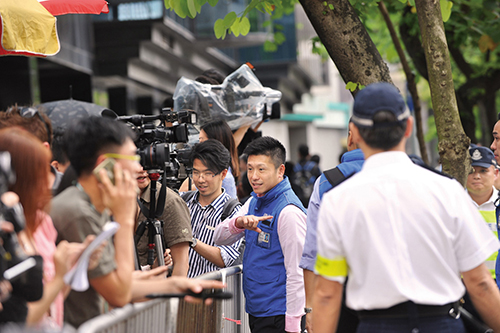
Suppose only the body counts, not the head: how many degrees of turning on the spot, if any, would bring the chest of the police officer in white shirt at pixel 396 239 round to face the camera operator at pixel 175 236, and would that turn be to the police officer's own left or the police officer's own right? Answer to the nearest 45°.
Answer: approximately 45° to the police officer's own left

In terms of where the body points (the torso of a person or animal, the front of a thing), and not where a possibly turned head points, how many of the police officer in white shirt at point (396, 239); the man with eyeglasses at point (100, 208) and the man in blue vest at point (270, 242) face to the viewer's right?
1

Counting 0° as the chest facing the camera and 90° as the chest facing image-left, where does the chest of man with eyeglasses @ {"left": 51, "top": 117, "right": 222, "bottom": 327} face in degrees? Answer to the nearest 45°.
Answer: approximately 270°

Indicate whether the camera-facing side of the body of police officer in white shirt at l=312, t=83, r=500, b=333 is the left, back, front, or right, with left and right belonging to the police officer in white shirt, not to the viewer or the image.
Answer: back

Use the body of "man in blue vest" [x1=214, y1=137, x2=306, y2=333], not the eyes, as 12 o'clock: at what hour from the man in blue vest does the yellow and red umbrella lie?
The yellow and red umbrella is roughly at 2 o'clock from the man in blue vest.

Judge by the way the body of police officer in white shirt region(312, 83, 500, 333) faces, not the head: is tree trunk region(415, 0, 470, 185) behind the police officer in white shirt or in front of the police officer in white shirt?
in front

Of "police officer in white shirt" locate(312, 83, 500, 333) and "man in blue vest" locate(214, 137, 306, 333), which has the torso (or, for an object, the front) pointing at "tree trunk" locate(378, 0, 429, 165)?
the police officer in white shirt

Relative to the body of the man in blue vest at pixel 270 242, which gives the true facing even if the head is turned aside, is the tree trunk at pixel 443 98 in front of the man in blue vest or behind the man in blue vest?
behind

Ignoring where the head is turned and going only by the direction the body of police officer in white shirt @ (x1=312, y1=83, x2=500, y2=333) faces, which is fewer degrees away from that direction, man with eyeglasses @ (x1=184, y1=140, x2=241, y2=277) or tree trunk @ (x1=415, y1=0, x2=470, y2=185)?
the tree trunk

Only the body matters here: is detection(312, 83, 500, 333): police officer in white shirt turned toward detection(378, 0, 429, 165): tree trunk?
yes

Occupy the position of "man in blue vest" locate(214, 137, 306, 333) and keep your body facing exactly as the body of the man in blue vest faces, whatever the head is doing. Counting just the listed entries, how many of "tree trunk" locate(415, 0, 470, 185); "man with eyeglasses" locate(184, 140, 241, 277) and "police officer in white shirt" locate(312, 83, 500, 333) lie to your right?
1

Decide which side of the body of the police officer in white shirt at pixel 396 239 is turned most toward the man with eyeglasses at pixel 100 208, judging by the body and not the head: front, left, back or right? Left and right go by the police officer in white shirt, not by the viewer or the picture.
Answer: left

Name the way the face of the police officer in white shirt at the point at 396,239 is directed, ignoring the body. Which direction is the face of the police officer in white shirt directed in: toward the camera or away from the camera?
away from the camera

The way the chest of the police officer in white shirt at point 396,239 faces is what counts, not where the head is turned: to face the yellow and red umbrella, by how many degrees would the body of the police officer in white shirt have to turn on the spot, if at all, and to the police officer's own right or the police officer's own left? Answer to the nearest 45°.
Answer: approximately 45° to the police officer's own left

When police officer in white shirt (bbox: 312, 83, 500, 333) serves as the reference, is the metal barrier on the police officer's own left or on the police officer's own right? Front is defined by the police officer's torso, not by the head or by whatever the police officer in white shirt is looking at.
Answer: on the police officer's own left

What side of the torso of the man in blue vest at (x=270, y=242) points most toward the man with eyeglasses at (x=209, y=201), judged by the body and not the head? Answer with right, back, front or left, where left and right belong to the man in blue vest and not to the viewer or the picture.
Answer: right

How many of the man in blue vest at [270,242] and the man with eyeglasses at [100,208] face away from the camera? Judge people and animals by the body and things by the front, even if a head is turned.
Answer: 0

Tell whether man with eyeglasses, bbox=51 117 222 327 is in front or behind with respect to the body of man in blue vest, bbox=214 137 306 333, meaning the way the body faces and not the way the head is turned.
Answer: in front
